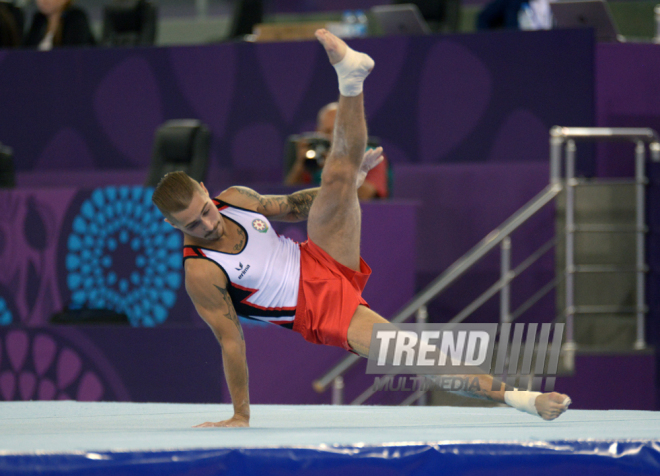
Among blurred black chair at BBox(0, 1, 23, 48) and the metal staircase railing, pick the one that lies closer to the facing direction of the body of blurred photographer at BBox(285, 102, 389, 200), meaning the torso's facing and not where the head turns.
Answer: the metal staircase railing

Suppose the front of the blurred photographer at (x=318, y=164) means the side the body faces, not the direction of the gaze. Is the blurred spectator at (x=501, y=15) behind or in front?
behind

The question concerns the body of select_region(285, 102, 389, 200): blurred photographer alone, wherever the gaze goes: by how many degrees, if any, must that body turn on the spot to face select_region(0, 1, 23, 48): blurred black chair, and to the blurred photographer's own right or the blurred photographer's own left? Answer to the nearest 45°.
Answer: approximately 135° to the blurred photographer's own right

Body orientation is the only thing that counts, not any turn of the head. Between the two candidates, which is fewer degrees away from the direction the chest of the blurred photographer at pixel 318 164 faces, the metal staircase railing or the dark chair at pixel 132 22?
the metal staircase railing

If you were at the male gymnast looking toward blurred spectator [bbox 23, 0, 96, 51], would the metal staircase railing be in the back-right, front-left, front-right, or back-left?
front-right

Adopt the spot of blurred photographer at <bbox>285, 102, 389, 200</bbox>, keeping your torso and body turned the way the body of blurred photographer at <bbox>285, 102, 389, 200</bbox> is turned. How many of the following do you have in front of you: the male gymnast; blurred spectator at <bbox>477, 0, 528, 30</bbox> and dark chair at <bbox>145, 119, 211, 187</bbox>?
1

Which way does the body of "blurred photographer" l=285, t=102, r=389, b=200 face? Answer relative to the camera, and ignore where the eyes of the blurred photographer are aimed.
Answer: toward the camera

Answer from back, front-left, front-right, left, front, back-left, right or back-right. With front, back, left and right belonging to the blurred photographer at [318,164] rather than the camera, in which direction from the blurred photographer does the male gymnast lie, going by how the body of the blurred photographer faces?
front

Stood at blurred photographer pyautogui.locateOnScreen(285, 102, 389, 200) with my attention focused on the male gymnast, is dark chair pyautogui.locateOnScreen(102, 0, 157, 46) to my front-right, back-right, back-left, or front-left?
back-right

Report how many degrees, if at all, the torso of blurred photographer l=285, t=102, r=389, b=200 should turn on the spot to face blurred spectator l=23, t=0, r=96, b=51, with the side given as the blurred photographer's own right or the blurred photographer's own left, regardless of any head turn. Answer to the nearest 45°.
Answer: approximately 135° to the blurred photographer's own right

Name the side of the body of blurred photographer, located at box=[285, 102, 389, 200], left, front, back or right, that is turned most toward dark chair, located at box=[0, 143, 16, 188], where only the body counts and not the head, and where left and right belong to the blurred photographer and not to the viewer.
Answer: right
